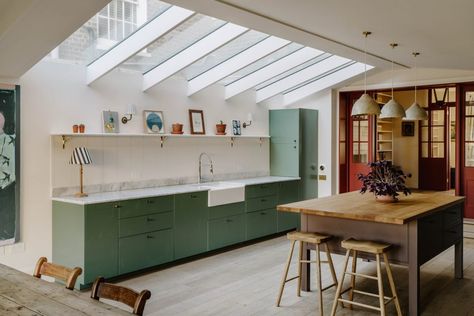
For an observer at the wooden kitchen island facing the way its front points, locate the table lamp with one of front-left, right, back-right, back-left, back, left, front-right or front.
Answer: back-right

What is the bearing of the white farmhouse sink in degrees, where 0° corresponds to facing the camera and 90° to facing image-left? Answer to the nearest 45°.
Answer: approximately 315°

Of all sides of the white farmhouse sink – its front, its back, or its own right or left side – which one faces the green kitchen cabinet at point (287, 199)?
left

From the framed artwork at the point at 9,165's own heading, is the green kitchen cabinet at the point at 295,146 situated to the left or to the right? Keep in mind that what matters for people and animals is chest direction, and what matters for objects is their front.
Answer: on its left

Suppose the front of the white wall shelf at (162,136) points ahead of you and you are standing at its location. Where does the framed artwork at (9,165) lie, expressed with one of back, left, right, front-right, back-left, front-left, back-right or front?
right

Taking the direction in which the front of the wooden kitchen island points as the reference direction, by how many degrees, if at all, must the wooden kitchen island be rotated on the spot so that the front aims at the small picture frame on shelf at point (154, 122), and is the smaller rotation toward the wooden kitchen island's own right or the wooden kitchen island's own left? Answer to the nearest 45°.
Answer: approximately 135° to the wooden kitchen island's own right

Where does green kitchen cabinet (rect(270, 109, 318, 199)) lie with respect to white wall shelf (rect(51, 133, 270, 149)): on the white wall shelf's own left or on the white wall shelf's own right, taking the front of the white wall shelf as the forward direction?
on the white wall shelf's own left

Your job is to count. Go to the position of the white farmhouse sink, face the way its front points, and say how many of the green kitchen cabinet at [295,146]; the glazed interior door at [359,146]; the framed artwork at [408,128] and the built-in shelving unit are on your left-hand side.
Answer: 4

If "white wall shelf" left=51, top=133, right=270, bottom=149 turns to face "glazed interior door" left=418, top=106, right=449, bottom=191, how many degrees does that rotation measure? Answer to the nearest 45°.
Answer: approximately 90° to its left

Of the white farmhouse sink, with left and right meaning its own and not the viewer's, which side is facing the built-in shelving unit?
left

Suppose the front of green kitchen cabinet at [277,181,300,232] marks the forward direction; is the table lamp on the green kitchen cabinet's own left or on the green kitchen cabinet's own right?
on the green kitchen cabinet's own right
